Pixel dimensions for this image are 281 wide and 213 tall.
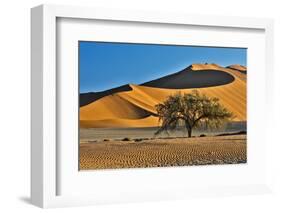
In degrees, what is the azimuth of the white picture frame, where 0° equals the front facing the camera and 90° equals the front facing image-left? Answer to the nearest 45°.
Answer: approximately 315°
